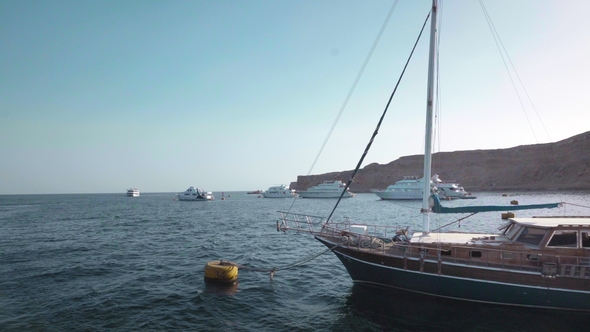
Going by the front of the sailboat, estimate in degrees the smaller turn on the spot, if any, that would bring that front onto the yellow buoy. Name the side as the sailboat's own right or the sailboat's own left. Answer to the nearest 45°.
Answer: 0° — it already faces it

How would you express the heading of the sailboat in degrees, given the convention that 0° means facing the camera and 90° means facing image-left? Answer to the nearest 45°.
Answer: approximately 90°
